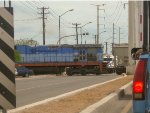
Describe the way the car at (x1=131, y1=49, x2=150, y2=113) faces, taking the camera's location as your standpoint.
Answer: facing away from the viewer
